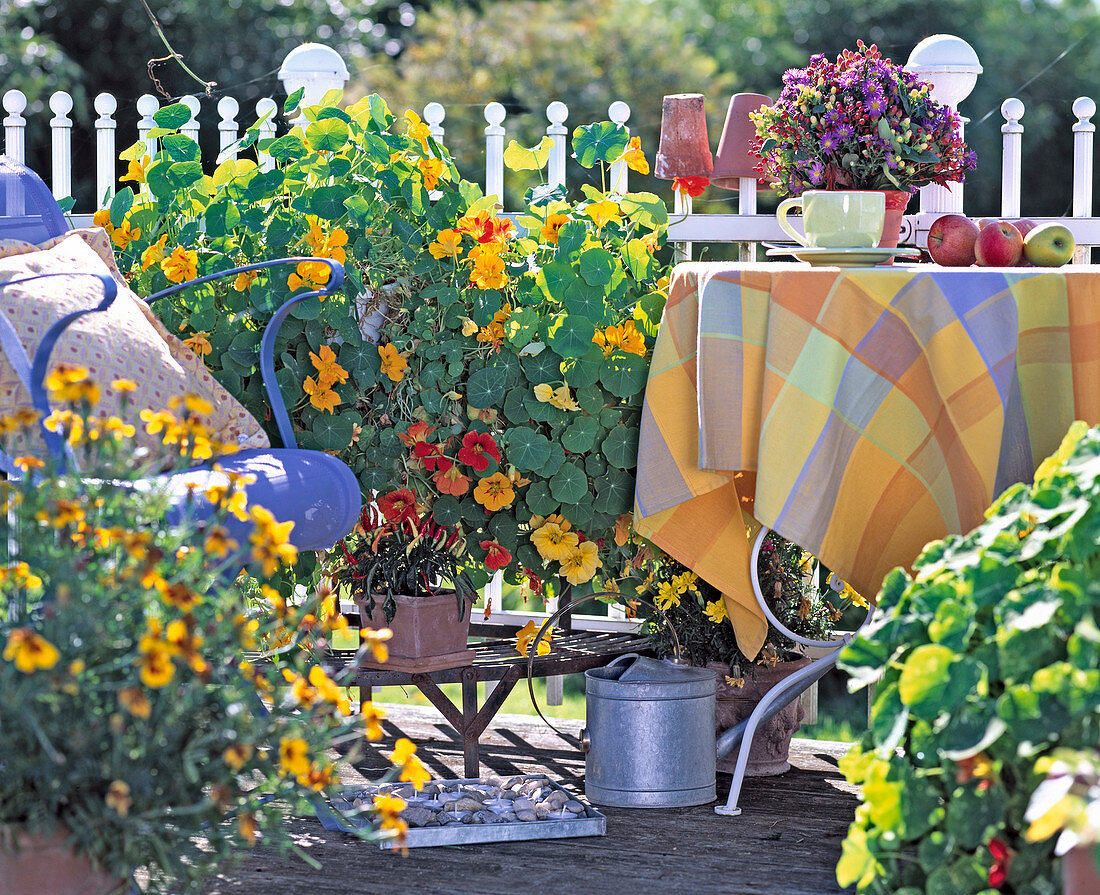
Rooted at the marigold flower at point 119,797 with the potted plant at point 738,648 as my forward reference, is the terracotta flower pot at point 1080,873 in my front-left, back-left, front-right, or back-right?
front-right

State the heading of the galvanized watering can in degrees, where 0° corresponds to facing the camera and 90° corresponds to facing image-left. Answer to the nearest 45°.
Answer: approximately 270°

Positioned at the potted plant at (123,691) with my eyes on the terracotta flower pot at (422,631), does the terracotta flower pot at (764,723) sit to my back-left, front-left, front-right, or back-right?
front-right
